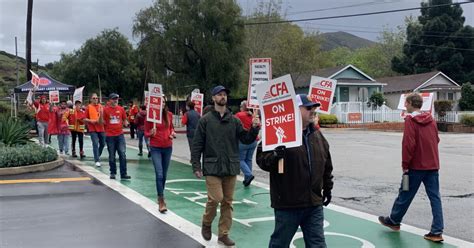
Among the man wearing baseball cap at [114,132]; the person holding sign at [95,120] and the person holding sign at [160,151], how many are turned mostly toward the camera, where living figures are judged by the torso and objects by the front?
3

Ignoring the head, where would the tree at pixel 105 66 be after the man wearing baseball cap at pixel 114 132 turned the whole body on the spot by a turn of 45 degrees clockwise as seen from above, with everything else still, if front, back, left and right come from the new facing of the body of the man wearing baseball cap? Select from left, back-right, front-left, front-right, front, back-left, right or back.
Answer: back-right

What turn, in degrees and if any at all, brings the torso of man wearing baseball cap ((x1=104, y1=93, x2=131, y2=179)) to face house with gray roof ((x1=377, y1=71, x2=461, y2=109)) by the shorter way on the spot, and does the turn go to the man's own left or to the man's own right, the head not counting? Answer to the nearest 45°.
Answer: approximately 135° to the man's own left

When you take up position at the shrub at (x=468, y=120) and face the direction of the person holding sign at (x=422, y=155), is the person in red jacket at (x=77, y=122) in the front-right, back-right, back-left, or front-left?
front-right

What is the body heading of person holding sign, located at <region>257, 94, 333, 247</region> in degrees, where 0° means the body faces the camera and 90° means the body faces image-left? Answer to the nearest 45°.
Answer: approximately 315°

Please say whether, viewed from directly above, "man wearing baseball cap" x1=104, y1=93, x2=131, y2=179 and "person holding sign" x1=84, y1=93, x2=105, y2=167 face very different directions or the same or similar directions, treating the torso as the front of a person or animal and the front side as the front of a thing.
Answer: same or similar directions

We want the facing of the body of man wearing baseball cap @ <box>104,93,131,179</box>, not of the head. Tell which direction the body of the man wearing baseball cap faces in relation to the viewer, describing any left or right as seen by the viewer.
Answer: facing the viewer

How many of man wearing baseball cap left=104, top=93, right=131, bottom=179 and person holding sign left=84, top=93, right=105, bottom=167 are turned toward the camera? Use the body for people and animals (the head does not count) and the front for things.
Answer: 2

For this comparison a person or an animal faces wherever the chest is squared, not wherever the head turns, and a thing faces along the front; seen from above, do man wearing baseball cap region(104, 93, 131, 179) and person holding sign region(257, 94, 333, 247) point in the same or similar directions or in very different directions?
same or similar directions

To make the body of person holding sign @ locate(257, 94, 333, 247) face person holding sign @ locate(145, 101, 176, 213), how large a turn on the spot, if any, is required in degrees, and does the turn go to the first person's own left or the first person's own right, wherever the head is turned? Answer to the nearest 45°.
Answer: approximately 180°

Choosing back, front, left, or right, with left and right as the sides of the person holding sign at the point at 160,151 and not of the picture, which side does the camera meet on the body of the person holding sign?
front

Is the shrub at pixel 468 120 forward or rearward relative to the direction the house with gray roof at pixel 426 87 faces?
forward
